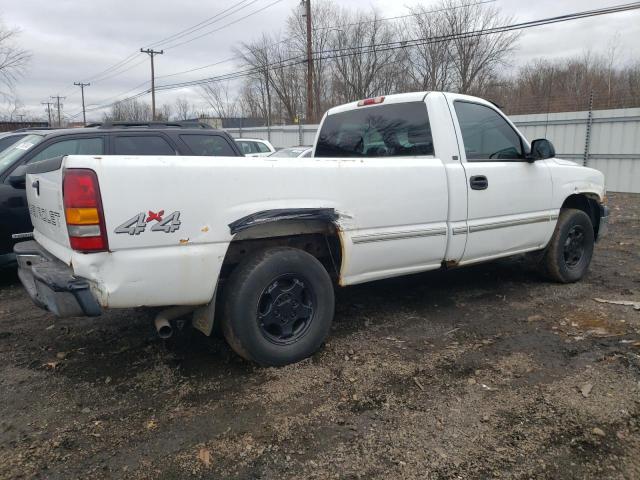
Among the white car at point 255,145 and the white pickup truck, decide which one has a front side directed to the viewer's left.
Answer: the white car

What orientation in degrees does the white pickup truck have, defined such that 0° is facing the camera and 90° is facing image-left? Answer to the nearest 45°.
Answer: approximately 225°

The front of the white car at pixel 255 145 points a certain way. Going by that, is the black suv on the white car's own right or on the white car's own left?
on the white car's own left

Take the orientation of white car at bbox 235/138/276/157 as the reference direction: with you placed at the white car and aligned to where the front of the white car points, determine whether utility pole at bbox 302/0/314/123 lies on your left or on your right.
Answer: on your right

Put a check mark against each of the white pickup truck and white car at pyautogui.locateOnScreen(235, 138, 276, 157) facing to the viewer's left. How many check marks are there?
1

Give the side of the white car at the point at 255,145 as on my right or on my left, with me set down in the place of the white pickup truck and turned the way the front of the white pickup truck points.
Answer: on my left

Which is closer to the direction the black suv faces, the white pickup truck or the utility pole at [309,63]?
the white pickup truck

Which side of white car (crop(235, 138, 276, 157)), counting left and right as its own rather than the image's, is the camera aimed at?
left

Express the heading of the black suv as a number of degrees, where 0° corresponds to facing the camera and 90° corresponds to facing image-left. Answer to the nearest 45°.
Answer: approximately 45°

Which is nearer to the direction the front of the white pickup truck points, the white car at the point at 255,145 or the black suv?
the white car

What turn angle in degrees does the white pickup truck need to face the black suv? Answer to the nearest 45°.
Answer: approximately 90° to its left

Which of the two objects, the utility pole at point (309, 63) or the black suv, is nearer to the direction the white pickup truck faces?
the utility pole
